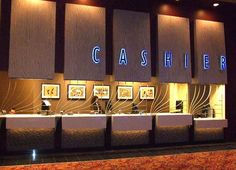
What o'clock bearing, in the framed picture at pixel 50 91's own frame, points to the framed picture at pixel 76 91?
the framed picture at pixel 76 91 is roughly at 9 o'clock from the framed picture at pixel 50 91.

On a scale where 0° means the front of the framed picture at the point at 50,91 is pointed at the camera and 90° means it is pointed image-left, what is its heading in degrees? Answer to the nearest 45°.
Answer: approximately 0°

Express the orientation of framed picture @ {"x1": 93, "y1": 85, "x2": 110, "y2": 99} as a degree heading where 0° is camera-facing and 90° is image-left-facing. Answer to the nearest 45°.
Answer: approximately 0°

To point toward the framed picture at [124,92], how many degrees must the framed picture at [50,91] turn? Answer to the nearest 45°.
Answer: approximately 90° to its left

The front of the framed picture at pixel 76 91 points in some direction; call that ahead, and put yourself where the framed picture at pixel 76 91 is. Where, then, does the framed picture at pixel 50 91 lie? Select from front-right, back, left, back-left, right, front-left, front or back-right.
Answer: right

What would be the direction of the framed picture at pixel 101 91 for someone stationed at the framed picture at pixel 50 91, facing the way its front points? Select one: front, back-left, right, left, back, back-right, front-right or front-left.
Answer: left
